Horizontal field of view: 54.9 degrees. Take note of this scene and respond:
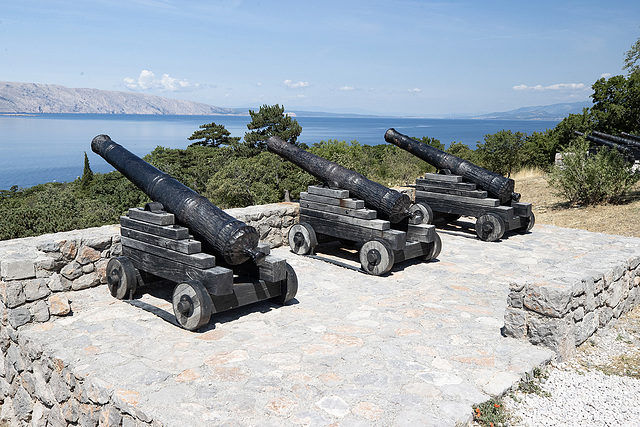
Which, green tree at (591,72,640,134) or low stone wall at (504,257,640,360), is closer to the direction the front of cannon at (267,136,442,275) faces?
the green tree

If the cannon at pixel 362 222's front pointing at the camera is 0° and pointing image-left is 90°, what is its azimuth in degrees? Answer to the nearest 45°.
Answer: approximately 135°

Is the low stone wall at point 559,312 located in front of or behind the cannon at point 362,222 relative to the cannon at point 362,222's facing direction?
behind

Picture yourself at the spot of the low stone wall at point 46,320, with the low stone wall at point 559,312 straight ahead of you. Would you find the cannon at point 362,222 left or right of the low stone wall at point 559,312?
left

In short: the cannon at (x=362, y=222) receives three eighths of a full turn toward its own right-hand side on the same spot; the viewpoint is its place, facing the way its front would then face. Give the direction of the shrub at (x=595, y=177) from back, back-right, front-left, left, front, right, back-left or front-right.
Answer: front-left

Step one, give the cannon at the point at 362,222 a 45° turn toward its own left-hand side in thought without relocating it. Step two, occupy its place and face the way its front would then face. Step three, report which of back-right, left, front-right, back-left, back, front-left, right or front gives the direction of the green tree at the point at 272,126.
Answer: right

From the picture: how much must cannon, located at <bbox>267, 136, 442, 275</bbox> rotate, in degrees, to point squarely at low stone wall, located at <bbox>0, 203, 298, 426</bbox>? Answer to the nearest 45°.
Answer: approximately 90° to its left

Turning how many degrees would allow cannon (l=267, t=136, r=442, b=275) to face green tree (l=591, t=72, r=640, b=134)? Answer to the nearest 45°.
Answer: approximately 90° to its right

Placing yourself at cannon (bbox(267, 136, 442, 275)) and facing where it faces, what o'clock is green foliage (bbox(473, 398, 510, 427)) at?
The green foliage is roughly at 7 o'clock from the cannon.
